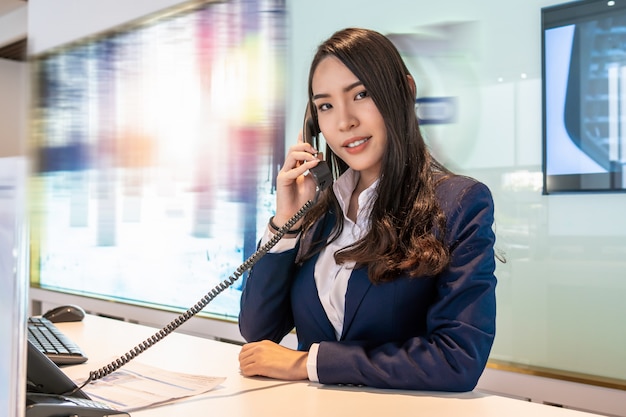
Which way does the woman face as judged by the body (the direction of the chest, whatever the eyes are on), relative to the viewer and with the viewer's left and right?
facing the viewer and to the left of the viewer

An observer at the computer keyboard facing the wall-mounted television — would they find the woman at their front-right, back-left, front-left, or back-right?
front-right

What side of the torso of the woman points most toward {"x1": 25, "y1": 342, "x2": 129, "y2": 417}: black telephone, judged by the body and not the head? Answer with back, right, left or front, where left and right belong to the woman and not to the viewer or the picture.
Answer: front

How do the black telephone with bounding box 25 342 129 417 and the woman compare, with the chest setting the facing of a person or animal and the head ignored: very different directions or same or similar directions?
very different directions
